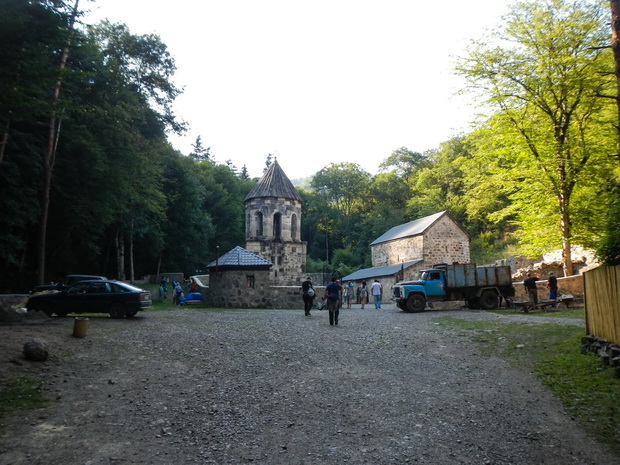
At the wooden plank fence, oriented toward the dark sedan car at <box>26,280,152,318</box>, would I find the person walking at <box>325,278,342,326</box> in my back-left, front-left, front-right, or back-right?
front-right

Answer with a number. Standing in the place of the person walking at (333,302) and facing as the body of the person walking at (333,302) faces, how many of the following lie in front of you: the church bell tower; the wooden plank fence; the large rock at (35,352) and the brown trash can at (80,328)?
1

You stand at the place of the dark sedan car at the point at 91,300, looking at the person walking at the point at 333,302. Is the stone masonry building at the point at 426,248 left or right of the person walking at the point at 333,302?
left

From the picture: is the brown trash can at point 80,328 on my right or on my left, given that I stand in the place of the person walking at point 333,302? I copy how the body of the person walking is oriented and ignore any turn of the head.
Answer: on my left

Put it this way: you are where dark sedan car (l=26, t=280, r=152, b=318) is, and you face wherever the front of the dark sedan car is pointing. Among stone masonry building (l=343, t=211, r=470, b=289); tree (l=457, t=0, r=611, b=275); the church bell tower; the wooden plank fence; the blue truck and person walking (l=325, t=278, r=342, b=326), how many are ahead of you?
0

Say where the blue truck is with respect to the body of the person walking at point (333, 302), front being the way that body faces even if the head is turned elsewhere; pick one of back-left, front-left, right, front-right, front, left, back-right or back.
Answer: front-right

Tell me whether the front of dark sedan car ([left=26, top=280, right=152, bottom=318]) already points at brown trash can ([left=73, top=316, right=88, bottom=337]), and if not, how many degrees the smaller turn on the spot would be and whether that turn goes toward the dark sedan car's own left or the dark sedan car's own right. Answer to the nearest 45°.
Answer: approximately 90° to the dark sedan car's own left

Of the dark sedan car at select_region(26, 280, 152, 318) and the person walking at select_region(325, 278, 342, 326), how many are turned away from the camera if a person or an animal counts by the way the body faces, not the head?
1

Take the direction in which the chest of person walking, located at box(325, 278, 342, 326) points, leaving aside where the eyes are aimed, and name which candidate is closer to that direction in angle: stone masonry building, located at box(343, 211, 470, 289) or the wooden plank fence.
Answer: the stone masonry building

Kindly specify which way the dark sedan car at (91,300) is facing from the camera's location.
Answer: facing to the left of the viewer

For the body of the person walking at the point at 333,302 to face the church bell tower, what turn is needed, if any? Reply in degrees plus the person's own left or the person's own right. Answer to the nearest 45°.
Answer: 0° — they already face it

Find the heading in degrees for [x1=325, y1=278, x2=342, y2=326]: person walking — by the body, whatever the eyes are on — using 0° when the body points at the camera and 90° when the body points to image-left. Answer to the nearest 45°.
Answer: approximately 180°

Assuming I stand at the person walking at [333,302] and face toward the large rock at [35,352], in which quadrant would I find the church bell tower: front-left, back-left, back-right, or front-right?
back-right
